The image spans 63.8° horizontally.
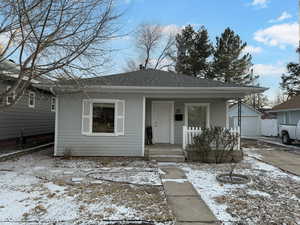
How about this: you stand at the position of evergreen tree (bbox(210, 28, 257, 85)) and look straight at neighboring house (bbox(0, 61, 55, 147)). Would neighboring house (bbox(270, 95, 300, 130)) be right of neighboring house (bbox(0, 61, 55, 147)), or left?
left

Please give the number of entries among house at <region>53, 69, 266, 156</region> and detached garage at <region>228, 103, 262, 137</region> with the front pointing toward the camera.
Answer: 2

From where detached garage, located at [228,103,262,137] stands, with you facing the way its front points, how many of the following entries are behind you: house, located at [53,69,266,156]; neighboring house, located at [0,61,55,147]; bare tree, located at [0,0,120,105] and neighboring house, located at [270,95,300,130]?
0

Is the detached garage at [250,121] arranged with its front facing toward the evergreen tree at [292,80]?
no

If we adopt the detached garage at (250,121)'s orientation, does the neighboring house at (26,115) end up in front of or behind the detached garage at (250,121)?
in front

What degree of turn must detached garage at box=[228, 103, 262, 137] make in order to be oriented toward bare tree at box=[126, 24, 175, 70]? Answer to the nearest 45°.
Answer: approximately 90° to its right

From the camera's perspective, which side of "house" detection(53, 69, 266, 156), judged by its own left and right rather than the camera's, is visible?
front

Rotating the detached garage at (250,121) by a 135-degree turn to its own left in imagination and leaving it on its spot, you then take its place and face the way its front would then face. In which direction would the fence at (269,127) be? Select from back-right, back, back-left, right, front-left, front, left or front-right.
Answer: front

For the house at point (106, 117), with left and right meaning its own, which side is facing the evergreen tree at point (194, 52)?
back

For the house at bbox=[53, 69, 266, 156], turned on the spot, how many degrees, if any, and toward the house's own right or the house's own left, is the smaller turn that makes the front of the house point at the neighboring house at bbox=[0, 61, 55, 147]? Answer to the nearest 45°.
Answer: approximately 135° to the house's own right

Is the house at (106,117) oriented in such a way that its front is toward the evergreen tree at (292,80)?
no

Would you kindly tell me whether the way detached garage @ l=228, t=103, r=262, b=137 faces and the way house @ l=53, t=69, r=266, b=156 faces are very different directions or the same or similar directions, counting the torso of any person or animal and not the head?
same or similar directions

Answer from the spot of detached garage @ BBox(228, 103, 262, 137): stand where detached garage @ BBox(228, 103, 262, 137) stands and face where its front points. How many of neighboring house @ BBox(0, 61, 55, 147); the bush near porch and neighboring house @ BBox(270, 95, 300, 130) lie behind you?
0

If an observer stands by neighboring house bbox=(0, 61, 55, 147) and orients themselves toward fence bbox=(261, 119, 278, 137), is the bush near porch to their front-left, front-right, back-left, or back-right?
front-right

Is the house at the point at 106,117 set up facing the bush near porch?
no

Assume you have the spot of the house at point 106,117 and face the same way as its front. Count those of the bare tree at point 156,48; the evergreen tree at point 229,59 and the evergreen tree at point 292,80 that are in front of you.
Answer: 0

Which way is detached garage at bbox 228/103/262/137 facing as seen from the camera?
toward the camera
